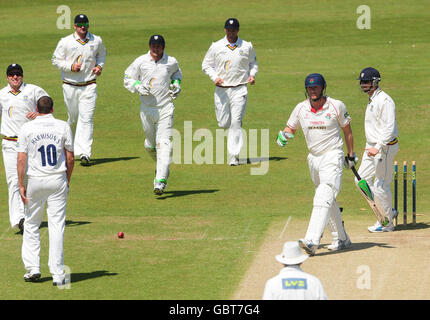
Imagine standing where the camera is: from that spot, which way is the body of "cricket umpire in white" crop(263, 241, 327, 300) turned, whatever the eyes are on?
away from the camera

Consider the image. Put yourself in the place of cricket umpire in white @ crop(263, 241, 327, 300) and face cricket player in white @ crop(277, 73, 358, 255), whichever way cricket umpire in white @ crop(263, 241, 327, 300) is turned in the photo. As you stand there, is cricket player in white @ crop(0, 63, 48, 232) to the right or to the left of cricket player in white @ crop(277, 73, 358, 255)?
left

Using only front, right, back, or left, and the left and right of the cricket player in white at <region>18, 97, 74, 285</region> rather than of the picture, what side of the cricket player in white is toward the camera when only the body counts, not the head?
back

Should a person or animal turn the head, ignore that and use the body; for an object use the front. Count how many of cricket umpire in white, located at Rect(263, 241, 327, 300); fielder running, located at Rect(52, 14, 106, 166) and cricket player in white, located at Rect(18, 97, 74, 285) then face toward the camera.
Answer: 1

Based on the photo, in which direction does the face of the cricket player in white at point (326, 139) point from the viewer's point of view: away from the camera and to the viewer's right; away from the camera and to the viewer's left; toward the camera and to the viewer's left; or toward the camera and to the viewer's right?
toward the camera and to the viewer's left

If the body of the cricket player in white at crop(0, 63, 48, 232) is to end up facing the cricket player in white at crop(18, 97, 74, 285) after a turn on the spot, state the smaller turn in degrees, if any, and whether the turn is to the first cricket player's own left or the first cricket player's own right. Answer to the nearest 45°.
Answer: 0° — they already face them

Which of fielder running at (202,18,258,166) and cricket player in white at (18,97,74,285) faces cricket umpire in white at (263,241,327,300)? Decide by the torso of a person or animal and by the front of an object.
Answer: the fielder running

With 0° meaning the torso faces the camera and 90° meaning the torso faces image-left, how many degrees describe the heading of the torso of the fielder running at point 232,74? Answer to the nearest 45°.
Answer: approximately 0°

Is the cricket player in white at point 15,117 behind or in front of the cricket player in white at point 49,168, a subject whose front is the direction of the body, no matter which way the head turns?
in front

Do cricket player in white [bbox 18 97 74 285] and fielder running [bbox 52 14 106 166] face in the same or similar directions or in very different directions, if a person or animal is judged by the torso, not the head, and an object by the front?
very different directions

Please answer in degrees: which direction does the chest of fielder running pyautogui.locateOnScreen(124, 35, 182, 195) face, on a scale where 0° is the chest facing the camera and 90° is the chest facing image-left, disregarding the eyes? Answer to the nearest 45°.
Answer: approximately 0°

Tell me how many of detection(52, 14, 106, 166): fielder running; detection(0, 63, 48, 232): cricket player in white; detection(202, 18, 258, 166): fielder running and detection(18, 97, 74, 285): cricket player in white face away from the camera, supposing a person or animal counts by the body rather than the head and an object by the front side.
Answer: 1

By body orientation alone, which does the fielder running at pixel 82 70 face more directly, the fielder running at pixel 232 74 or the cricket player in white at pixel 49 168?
the cricket player in white
